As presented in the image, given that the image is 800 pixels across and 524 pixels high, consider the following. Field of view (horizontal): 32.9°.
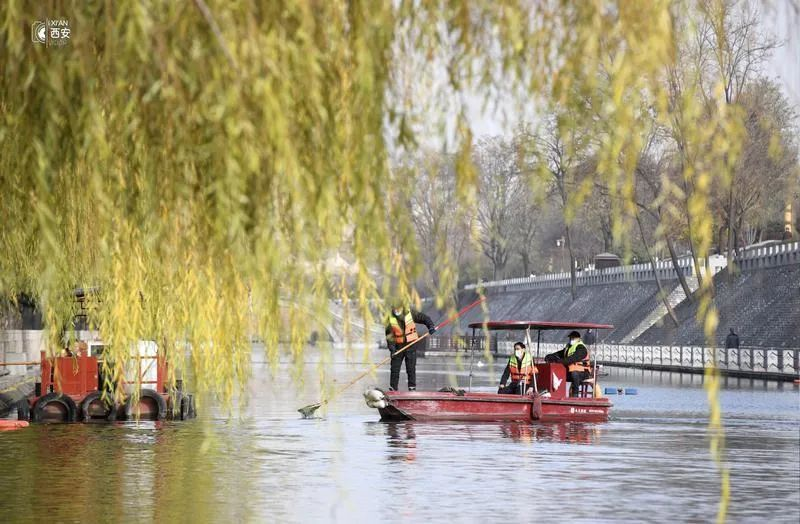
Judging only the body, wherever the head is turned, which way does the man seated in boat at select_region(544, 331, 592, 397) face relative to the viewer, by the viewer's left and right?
facing the viewer and to the left of the viewer

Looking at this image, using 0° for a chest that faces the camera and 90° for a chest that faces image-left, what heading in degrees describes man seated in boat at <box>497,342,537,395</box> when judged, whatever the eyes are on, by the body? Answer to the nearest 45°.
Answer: approximately 45°

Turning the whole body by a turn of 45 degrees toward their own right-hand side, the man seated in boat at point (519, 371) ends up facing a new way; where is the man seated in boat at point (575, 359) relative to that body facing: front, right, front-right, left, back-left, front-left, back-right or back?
back

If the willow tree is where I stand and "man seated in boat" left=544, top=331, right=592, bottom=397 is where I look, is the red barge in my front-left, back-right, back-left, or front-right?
front-left

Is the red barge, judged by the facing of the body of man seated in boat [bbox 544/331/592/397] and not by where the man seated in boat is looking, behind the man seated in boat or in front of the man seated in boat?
in front

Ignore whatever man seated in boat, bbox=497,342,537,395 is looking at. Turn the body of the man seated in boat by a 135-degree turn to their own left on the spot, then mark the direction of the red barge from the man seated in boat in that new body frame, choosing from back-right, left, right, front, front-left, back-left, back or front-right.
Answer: back
